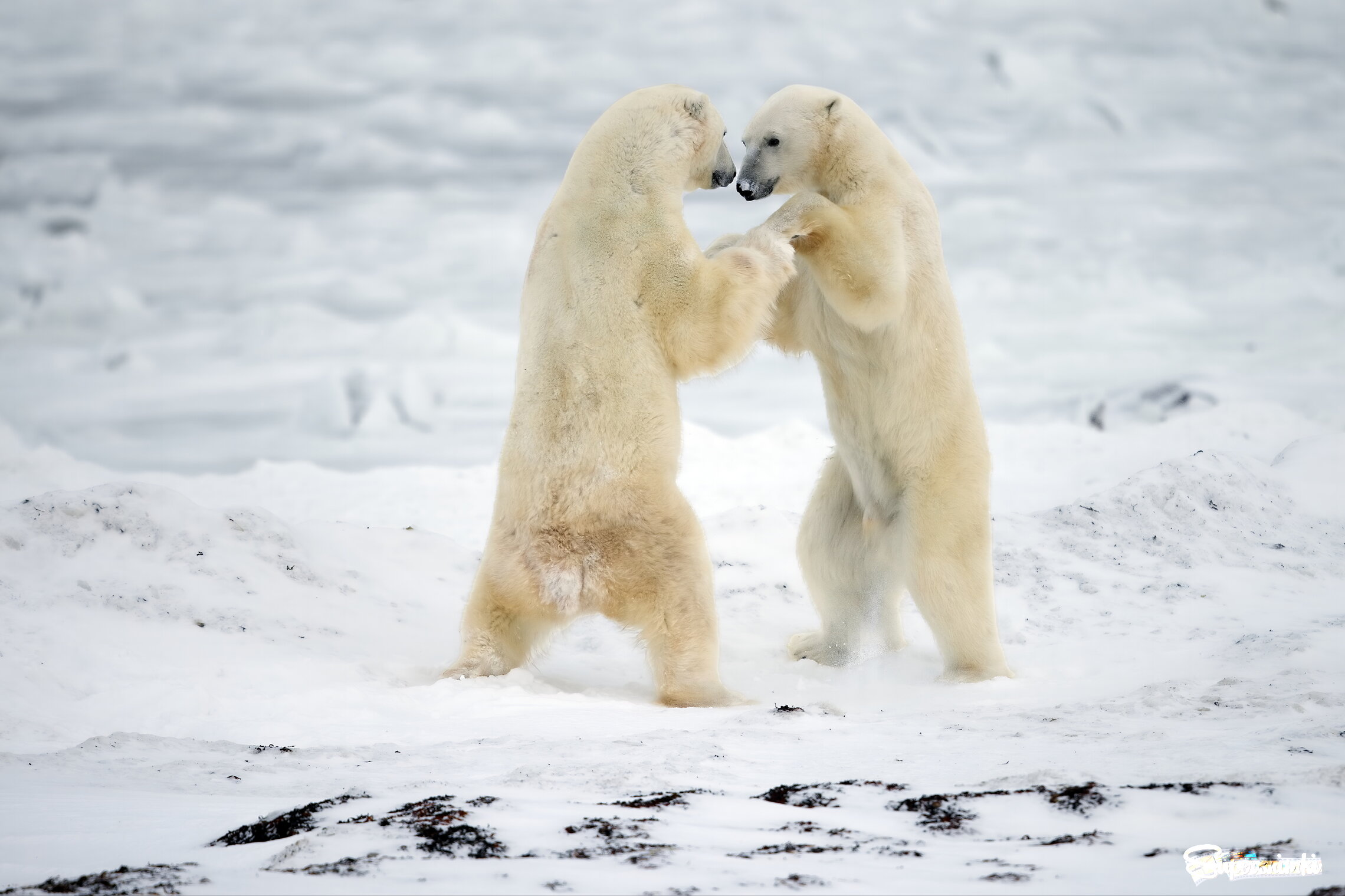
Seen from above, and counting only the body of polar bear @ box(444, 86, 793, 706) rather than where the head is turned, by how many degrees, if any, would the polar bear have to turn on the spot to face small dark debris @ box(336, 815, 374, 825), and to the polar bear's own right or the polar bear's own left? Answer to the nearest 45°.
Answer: approximately 135° to the polar bear's own right

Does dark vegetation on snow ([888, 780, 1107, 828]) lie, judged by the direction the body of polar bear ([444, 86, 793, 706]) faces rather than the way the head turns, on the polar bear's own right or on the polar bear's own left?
on the polar bear's own right

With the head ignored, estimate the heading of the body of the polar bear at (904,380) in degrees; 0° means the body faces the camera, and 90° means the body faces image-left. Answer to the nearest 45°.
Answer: approximately 45°

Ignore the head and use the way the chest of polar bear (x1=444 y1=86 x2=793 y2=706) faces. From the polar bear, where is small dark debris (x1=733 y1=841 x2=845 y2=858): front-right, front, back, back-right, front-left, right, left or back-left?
back-right

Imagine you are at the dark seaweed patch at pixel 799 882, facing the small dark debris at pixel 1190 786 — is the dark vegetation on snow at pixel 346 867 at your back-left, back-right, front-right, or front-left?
back-left

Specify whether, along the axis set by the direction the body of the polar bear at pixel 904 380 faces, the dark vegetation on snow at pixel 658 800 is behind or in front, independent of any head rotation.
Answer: in front

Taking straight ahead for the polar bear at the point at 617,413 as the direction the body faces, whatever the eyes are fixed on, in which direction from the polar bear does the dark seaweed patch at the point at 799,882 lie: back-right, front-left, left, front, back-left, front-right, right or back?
back-right

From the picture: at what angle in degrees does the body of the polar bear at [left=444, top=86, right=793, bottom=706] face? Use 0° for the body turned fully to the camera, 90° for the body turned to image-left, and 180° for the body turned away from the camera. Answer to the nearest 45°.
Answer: approximately 225°

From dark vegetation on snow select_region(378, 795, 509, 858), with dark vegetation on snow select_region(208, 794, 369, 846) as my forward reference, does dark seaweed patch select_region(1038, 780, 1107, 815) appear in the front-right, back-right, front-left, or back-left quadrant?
back-right

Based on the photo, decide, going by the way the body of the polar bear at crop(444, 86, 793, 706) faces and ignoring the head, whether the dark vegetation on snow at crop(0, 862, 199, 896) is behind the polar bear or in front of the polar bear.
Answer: behind

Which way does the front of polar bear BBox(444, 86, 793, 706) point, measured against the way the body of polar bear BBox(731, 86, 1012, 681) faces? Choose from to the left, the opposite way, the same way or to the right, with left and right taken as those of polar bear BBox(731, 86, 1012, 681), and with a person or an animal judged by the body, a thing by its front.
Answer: the opposite way
